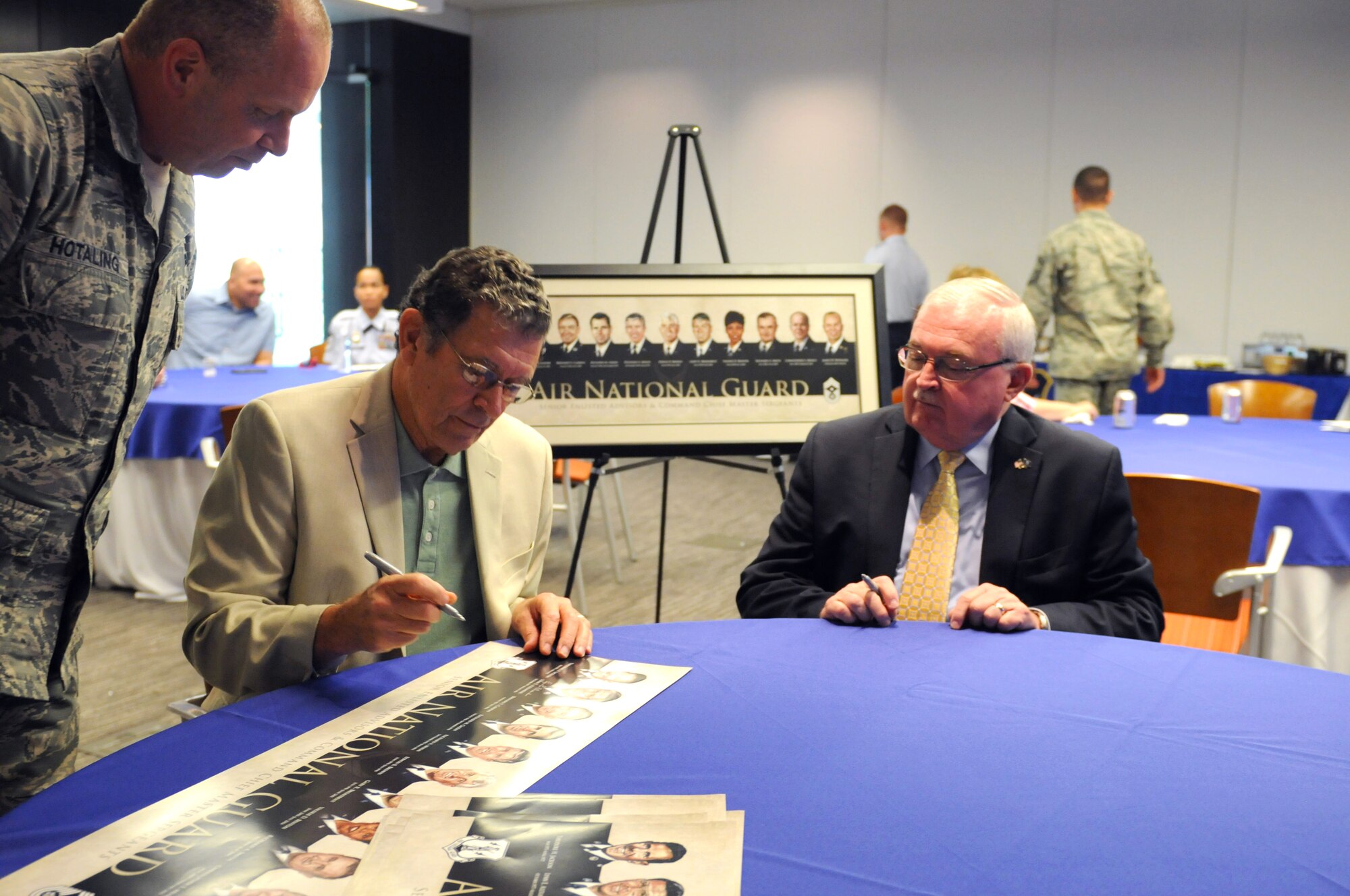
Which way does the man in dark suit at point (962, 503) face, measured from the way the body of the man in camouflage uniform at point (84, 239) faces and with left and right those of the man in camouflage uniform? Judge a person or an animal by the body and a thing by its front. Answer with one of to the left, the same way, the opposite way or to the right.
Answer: to the right

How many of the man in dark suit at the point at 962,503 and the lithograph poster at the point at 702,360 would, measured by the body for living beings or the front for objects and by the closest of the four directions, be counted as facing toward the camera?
2

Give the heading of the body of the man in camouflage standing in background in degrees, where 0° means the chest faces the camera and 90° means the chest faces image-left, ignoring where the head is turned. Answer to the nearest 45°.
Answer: approximately 180°

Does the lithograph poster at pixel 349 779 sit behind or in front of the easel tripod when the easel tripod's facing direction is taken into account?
in front

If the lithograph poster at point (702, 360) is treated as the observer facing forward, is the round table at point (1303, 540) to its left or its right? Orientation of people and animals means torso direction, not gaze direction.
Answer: on its left

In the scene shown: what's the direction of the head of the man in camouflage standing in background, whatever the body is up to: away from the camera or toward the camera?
away from the camera

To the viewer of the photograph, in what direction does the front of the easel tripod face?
facing the viewer

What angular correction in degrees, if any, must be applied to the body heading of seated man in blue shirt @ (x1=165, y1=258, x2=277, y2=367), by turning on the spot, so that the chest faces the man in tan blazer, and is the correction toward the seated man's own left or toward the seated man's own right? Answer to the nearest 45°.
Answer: approximately 45° to the seated man's own right

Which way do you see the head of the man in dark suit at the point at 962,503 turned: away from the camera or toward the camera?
toward the camera

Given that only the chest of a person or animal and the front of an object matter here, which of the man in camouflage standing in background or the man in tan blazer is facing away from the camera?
the man in camouflage standing in background

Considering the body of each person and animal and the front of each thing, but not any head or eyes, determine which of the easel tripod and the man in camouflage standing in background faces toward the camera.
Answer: the easel tripod

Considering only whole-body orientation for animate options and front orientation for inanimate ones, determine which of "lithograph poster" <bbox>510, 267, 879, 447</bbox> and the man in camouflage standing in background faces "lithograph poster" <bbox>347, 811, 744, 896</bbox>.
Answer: "lithograph poster" <bbox>510, 267, 879, 447</bbox>

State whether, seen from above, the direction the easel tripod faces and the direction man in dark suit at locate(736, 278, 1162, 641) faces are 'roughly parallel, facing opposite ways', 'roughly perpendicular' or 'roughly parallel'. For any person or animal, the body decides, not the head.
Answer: roughly parallel

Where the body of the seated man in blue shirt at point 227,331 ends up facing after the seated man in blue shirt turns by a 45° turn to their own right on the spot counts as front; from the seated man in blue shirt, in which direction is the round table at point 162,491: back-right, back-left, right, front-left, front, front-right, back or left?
front

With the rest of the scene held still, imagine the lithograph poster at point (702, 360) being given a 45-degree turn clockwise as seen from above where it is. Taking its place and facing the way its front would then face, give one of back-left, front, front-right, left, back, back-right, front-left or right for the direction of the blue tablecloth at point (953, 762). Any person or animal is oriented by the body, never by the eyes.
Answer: front-left
